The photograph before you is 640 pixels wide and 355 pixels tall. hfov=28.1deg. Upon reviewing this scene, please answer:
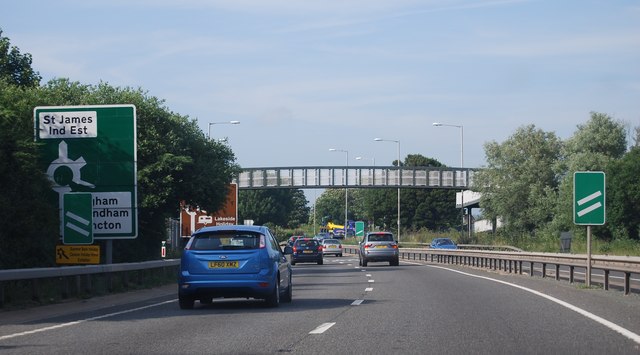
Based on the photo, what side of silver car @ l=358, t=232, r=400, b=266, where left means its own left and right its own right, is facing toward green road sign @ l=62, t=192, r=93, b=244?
back

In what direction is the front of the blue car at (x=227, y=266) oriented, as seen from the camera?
facing away from the viewer

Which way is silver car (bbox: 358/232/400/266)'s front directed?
away from the camera

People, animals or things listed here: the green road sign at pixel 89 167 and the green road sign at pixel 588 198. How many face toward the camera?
2

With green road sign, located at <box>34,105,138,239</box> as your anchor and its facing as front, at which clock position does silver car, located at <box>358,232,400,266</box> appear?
The silver car is roughly at 7 o'clock from the green road sign.

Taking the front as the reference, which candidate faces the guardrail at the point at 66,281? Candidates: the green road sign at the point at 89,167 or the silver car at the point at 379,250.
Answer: the green road sign

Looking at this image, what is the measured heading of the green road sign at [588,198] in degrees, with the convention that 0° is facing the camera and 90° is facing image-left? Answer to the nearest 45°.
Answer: approximately 0°

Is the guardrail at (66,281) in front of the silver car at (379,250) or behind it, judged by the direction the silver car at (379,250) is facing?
behind

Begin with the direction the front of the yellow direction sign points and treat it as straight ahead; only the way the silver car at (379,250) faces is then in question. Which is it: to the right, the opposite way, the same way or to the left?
the opposite way

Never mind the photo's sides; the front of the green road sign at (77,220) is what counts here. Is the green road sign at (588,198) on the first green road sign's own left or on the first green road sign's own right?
on the first green road sign's own left

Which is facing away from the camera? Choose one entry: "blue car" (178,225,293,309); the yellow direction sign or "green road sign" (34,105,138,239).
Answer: the blue car
